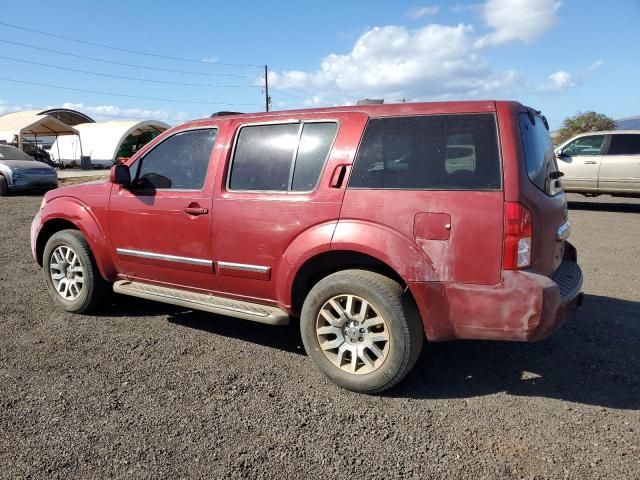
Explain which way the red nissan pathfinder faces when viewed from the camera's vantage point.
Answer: facing away from the viewer and to the left of the viewer

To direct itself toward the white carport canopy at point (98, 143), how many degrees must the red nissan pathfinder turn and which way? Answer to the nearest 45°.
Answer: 0° — it already faces it

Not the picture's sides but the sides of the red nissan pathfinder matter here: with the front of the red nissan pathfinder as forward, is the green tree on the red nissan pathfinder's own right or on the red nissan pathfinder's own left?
on the red nissan pathfinder's own right

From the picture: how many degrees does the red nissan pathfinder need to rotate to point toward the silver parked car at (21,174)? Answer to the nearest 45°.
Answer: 0° — it already faces it

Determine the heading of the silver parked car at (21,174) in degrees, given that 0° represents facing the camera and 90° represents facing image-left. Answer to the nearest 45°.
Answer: approximately 315°

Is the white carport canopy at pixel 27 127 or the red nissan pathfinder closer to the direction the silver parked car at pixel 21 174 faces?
the red nissan pathfinder

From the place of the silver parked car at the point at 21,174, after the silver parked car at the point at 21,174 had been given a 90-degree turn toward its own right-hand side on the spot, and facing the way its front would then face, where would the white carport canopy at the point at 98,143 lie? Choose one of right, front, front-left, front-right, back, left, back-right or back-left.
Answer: back-right

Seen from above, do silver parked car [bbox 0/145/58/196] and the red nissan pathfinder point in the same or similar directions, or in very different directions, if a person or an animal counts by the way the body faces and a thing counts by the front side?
very different directions

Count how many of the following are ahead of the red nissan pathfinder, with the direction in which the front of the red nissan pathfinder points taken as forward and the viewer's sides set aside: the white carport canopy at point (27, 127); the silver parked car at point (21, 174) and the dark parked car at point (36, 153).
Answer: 3
